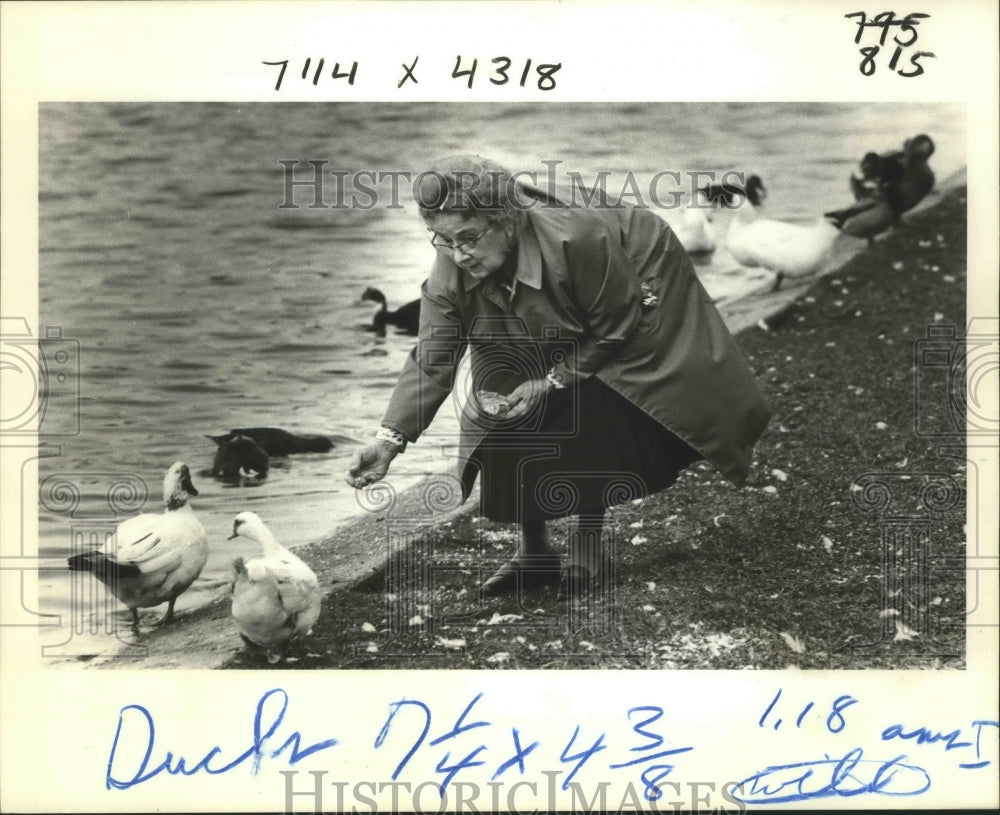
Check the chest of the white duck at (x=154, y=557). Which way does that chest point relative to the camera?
to the viewer's right

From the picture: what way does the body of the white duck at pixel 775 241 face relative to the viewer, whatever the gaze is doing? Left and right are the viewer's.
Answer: facing to the left of the viewer

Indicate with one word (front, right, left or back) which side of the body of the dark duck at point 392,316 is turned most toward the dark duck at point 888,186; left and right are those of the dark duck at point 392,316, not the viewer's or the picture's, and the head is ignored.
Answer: back

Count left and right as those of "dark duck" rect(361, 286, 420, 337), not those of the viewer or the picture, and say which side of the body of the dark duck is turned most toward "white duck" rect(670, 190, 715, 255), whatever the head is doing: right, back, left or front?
back

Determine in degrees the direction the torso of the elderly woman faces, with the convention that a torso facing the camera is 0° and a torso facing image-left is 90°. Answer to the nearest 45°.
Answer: approximately 45°

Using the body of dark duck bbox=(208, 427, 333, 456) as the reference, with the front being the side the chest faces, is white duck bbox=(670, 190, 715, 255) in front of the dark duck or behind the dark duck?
behind

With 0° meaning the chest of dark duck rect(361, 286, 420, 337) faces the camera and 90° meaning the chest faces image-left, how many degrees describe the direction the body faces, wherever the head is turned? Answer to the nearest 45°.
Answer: approximately 90°
